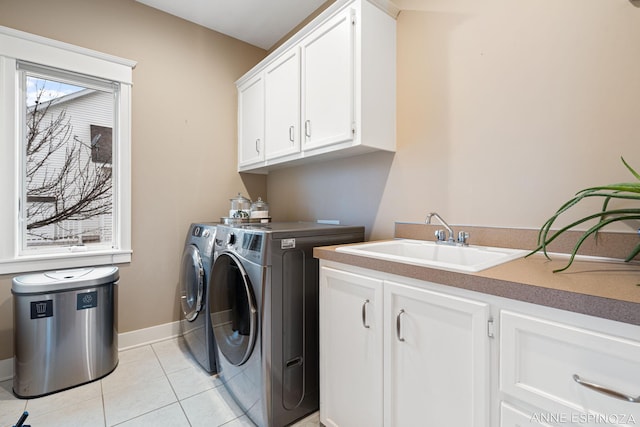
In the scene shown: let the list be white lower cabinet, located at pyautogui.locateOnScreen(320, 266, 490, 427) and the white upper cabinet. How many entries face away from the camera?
0

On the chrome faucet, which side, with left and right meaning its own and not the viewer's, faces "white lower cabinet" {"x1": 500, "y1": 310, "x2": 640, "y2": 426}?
left

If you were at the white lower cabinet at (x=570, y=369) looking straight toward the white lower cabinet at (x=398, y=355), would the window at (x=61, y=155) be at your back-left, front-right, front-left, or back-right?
front-left

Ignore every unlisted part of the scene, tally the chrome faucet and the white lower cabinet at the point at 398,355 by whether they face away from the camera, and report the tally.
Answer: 0

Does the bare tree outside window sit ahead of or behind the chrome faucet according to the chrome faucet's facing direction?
ahead

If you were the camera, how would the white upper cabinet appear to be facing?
facing the viewer and to the left of the viewer

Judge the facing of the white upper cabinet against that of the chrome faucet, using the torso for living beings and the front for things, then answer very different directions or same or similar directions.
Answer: same or similar directions

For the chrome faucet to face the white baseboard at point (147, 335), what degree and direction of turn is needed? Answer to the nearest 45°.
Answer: approximately 45° to its right

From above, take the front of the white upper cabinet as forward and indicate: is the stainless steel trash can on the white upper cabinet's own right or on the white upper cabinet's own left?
on the white upper cabinet's own right
